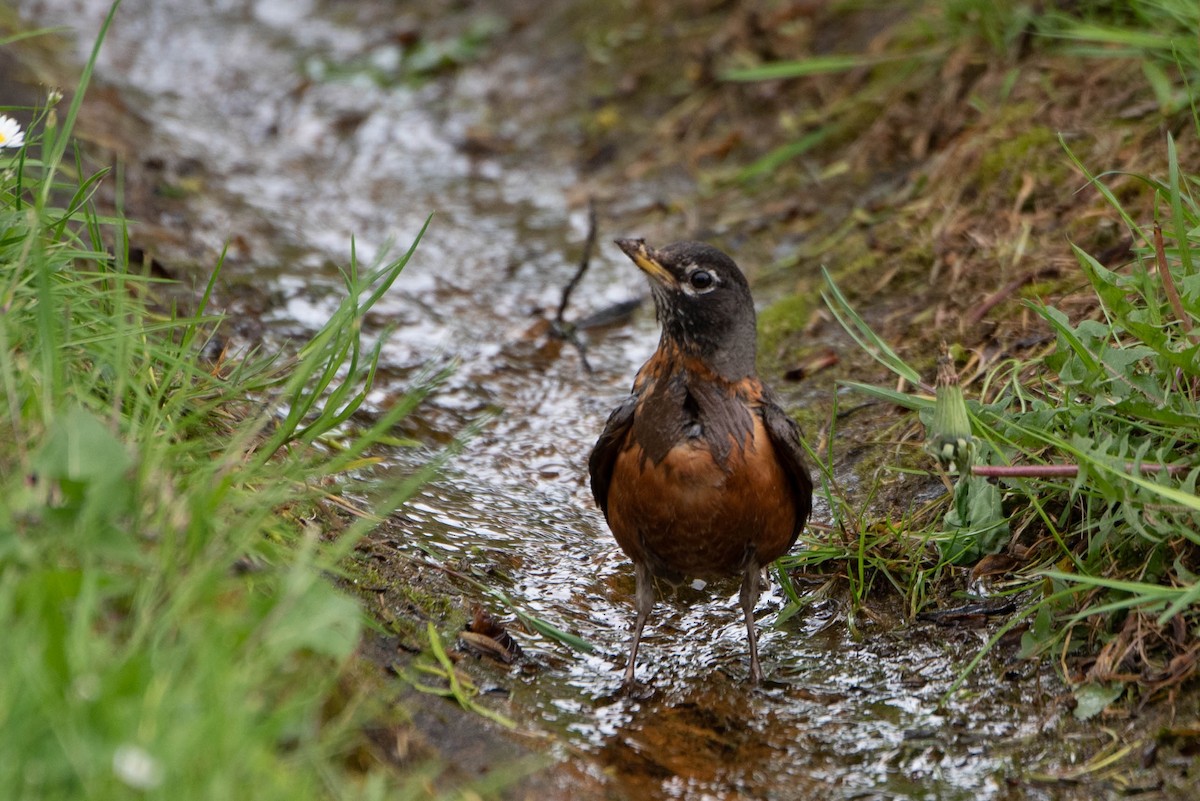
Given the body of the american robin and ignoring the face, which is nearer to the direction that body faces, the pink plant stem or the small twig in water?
the pink plant stem

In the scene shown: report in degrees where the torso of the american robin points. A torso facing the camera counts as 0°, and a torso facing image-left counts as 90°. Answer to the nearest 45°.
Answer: approximately 0°

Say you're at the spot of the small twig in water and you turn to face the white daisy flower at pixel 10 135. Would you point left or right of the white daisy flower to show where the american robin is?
left

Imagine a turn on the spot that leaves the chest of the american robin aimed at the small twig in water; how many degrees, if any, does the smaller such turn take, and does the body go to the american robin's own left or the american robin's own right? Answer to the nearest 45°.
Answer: approximately 180°

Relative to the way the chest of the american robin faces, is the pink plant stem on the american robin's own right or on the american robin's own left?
on the american robin's own left

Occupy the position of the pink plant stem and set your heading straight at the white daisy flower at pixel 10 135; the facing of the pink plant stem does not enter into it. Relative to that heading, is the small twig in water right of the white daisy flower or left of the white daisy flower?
right

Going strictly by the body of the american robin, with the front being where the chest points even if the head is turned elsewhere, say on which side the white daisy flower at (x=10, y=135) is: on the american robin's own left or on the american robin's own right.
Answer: on the american robin's own right
